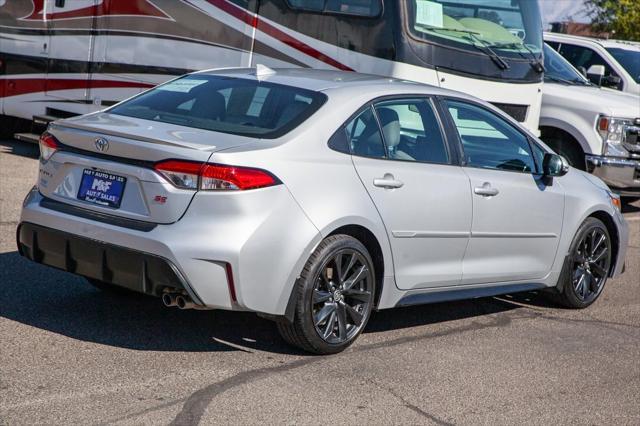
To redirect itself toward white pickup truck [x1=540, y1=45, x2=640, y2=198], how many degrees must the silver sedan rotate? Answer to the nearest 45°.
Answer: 0° — it already faces it

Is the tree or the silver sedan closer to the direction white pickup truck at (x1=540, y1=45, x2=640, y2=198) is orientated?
the silver sedan

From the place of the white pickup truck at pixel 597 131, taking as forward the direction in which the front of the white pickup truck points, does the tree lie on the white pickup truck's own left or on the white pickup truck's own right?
on the white pickup truck's own left

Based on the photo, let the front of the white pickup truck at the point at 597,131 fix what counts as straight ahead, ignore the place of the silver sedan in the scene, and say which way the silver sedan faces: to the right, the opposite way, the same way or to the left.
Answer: to the left

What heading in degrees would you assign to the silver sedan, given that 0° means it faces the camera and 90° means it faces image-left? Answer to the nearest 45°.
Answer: approximately 225°

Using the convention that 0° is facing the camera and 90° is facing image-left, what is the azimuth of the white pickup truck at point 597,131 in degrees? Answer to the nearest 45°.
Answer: approximately 315°

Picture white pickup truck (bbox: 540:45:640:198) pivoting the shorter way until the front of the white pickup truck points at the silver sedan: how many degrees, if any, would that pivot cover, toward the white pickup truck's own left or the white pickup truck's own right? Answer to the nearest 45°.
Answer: approximately 45° to the white pickup truck's own right
